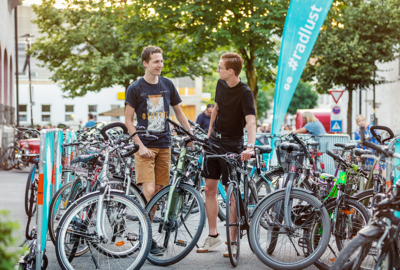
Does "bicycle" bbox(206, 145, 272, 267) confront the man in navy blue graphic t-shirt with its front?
no

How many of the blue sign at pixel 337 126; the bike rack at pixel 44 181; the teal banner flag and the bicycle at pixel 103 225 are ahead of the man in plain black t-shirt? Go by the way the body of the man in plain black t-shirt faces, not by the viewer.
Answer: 2

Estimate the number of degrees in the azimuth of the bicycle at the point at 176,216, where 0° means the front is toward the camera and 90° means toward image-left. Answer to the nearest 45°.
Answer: approximately 45°

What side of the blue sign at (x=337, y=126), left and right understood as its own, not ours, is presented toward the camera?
front

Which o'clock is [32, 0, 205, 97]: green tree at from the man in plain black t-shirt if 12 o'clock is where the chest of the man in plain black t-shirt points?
The green tree is roughly at 4 o'clock from the man in plain black t-shirt.

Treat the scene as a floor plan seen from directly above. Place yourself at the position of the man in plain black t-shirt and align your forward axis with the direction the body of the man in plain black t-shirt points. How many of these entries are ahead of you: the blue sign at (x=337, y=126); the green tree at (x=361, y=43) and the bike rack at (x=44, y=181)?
1

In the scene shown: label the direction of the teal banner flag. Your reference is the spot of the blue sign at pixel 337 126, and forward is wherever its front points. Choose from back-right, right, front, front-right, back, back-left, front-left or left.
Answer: front

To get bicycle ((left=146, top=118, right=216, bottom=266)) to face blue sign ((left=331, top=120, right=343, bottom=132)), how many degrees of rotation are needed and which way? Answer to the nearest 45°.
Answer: approximately 180°

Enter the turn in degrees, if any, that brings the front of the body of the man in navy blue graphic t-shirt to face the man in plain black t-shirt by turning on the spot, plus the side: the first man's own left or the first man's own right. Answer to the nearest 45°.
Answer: approximately 45° to the first man's own left

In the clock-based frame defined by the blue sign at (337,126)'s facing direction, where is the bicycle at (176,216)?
The bicycle is roughly at 12 o'clock from the blue sign.

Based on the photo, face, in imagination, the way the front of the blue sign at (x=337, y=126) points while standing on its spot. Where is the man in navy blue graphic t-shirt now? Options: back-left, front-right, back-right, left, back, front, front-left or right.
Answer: front

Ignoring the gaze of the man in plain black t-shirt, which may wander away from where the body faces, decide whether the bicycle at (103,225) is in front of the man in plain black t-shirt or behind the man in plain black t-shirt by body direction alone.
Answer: in front

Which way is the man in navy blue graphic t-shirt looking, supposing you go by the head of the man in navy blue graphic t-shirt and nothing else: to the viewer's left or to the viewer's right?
to the viewer's right

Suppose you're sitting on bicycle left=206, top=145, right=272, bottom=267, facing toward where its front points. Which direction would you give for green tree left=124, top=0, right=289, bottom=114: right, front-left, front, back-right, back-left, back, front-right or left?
back

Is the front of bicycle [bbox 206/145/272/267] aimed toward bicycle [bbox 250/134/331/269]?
no

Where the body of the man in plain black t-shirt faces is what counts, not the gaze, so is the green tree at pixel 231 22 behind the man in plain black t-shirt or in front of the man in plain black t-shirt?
behind

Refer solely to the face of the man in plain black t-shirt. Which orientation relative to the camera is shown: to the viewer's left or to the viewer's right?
to the viewer's left
